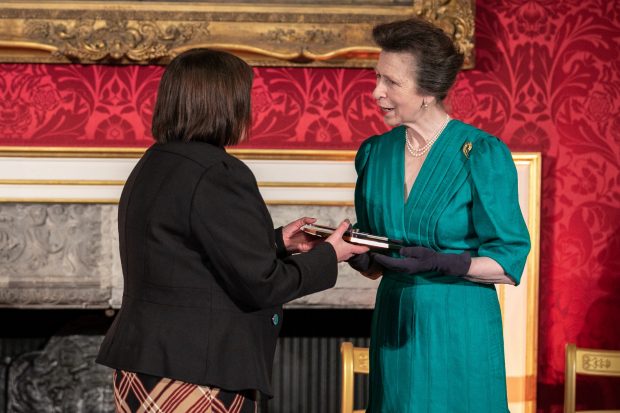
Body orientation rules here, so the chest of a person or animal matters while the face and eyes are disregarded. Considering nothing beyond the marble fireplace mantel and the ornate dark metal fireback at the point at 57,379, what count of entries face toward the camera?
2

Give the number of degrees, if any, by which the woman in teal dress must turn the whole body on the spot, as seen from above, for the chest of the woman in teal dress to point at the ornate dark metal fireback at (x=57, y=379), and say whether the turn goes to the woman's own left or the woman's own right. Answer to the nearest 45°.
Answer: approximately 90° to the woman's own right

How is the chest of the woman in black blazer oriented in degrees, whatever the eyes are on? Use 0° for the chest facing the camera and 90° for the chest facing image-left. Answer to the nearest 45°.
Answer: approximately 225°

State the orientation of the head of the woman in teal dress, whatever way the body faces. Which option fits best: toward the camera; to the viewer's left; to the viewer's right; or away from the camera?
to the viewer's left

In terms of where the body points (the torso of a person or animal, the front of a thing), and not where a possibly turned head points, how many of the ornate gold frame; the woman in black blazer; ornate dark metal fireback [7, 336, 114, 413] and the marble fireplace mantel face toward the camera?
3

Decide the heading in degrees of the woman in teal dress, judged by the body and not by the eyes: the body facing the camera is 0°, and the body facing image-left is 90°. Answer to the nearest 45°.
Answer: approximately 45°
